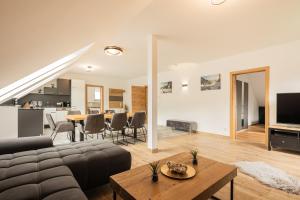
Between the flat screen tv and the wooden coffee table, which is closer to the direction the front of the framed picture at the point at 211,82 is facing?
the wooden coffee table

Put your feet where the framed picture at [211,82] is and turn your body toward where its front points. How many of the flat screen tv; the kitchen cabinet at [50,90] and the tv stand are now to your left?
2

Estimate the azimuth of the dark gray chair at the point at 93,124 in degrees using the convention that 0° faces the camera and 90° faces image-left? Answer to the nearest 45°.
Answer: approximately 135°

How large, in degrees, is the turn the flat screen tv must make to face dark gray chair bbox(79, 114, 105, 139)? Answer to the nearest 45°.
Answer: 0° — it already faces it

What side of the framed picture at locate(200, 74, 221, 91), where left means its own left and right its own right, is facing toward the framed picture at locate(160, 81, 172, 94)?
right

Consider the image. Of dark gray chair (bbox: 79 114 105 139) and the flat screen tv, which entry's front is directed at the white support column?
the flat screen tv

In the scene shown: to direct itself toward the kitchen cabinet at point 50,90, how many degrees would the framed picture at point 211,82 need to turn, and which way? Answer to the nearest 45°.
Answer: approximately 45° to its right
